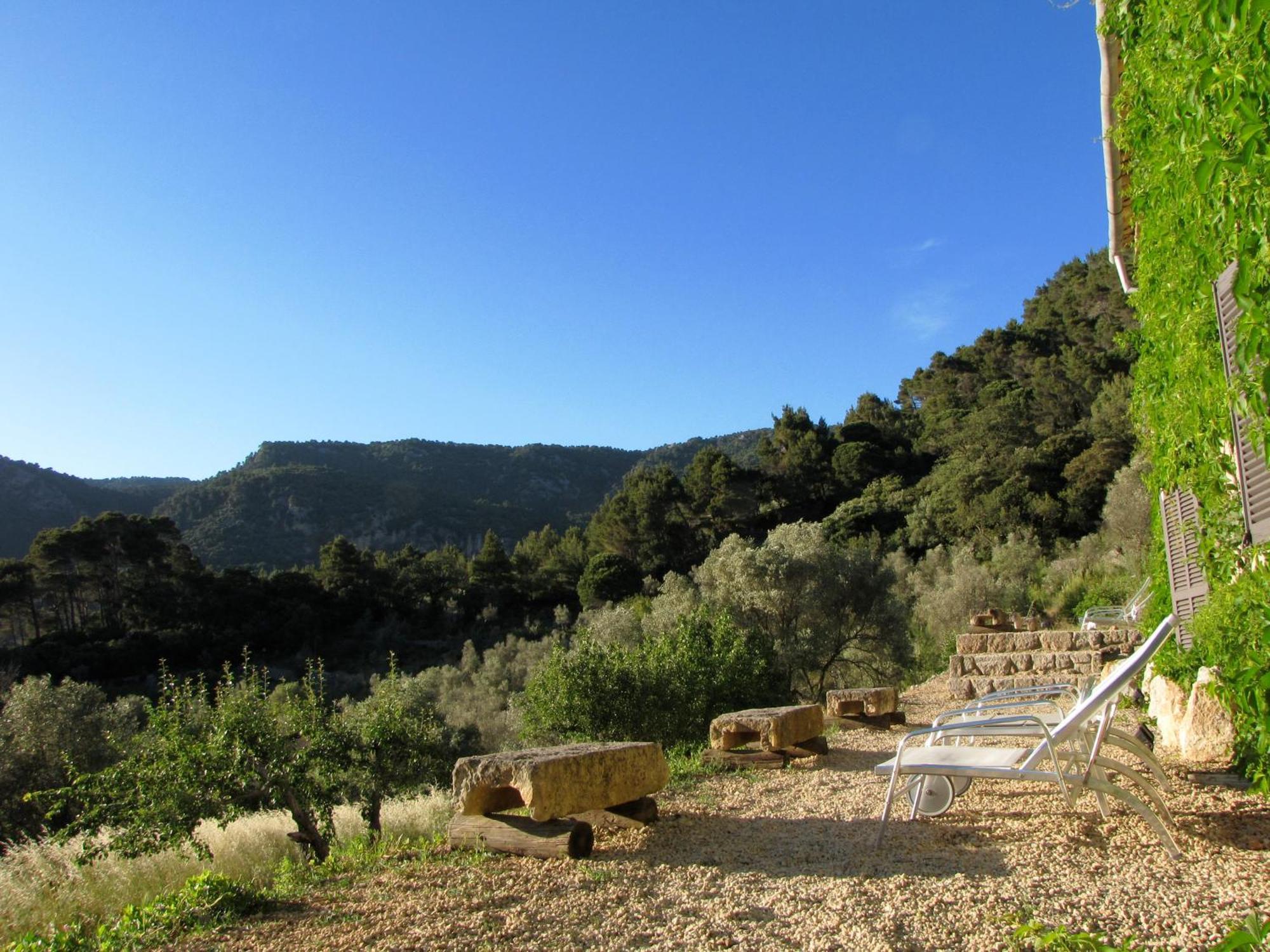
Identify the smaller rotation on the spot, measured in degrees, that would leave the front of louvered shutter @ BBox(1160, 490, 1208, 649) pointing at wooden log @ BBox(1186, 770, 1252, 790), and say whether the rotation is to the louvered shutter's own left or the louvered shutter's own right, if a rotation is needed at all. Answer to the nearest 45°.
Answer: approximately 45° to the louvered shutter's own left

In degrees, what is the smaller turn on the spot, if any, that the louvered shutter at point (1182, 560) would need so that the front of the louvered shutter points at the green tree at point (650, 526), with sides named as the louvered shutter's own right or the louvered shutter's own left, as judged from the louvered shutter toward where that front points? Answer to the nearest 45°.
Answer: approximately 90° to the louvered shutter's own right

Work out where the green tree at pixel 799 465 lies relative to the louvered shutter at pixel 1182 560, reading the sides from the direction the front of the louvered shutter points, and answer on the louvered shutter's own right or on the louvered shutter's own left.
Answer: on the louvered shutter's own right

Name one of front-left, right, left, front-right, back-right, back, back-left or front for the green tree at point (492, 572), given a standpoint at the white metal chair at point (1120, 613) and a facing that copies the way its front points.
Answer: front-right

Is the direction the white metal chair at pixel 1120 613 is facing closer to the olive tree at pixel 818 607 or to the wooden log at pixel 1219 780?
the olive tree

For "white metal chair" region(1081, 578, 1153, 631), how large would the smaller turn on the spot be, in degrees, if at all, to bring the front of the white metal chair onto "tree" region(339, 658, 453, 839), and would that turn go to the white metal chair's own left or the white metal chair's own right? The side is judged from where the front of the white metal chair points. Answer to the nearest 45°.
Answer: approximately 45° to the white metal chair's own left

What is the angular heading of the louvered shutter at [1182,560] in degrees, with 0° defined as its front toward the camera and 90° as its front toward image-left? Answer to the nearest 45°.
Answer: approximately 45°

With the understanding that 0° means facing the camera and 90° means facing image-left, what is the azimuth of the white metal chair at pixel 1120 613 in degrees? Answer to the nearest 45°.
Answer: approximately 90°
